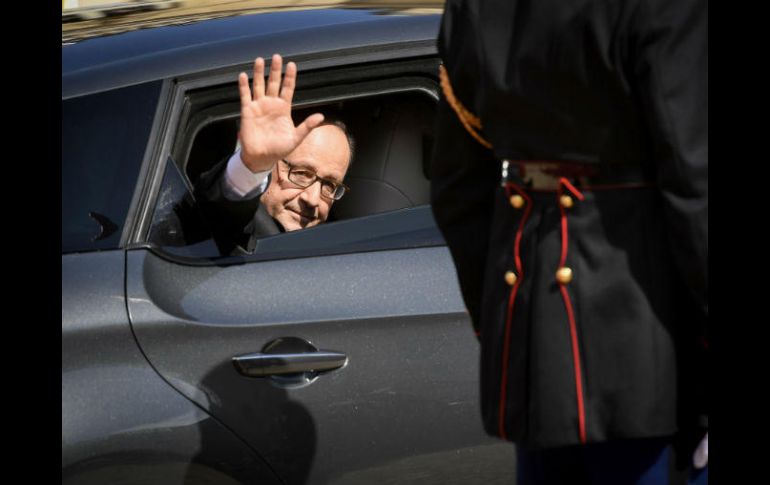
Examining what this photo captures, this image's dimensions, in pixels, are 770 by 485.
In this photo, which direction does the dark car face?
to the viewer's right
